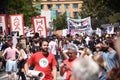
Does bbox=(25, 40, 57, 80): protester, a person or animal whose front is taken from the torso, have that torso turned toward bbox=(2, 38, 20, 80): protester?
no

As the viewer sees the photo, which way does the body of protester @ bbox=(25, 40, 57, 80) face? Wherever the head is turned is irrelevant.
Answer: toward the camera

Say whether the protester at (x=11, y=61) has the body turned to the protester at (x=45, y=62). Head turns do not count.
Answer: no
